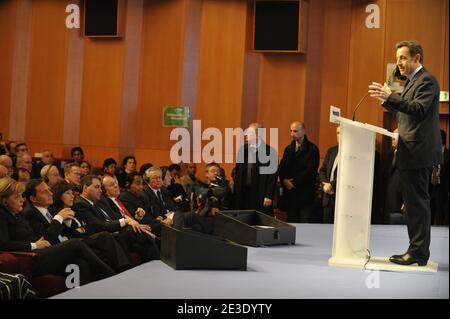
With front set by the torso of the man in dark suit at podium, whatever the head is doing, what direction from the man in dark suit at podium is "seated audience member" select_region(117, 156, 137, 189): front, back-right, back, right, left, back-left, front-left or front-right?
front-right

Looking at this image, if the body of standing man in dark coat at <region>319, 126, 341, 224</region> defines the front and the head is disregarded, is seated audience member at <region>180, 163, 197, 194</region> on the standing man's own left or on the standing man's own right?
on the standing man's own right

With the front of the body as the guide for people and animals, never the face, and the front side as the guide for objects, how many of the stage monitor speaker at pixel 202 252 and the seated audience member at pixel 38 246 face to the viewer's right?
2

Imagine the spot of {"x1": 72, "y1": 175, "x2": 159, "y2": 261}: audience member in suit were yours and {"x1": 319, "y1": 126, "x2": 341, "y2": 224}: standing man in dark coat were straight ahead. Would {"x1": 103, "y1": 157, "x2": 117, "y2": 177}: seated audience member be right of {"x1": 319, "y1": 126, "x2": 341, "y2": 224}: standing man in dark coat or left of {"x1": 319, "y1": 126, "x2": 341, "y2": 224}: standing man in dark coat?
left

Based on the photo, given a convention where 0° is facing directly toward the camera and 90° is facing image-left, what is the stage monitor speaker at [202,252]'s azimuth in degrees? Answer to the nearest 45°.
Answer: approximately 270°

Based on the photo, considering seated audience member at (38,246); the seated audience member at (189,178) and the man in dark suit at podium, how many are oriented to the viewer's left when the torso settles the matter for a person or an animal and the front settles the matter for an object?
1

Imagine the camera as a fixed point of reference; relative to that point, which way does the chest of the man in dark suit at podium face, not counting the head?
to the viewer's left

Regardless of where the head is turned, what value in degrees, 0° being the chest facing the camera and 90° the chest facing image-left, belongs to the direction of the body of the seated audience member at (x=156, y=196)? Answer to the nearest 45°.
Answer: approximately 315°

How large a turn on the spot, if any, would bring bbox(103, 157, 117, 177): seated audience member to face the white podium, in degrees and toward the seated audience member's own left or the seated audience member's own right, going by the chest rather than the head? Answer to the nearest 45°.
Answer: approximately 45° to the seated audience member's own right

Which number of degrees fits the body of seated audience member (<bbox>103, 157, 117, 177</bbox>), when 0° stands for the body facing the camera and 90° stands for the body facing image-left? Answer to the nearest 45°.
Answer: approximately 315°

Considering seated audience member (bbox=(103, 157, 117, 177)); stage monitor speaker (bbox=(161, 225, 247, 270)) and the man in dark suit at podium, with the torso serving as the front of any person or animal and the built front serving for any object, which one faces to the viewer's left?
the man in dark suit at podium

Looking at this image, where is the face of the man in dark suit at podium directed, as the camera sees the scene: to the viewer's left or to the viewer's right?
to the viewer's left
